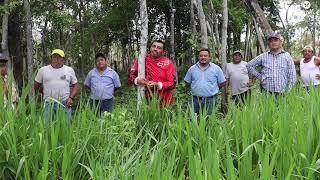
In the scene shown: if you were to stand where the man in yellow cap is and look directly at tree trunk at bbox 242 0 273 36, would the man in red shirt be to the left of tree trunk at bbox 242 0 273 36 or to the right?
right

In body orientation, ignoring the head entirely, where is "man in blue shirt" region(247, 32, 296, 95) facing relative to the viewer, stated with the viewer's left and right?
facing the viewer

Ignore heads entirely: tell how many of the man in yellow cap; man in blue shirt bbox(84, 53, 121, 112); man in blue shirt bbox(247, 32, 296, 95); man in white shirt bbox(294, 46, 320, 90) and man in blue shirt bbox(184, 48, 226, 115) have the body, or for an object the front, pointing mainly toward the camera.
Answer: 5

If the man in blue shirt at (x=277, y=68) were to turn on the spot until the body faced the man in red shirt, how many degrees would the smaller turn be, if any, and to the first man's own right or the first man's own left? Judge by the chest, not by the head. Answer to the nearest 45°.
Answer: approximately 90° to the first man's own right

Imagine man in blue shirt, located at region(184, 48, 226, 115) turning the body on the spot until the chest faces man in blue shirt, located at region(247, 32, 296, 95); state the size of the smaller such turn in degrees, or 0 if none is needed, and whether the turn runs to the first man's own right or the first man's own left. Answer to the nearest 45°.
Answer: approximately 90° to the first man's own left

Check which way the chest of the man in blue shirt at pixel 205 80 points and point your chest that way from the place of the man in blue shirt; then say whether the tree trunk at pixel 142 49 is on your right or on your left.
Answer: on your right

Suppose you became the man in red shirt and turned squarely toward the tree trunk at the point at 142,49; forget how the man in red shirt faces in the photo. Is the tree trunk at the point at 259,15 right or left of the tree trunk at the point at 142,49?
right

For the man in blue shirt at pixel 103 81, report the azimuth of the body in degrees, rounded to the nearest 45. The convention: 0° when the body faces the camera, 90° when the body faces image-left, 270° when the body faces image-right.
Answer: approximately 0°

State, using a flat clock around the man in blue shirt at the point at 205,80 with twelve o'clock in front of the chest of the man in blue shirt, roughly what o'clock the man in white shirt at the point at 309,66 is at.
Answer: The man in white shirt is roughly at 8 o'clock from the man in blue shirt.

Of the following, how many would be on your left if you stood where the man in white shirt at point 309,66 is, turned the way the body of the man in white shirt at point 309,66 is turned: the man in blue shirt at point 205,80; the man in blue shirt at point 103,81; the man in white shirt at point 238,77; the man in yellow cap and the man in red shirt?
0

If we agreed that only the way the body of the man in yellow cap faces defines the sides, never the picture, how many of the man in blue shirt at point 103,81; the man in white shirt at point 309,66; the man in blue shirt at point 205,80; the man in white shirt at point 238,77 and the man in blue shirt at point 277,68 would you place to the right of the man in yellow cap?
0

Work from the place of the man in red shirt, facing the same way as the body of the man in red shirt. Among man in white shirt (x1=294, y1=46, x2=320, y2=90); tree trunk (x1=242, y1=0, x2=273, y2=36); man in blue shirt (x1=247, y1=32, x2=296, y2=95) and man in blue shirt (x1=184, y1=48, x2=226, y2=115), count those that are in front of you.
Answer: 0

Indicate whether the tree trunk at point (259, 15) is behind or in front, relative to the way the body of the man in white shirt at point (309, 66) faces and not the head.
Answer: behind

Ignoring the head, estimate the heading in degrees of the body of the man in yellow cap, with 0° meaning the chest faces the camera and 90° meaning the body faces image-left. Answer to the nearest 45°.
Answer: approximately 0°

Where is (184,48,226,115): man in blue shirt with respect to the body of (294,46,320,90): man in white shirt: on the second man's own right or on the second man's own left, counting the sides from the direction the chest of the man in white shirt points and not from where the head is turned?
on the second man's own right

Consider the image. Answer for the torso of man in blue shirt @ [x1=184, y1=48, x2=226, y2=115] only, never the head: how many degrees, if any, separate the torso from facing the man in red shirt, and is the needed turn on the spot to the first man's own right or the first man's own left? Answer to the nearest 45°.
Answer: approximately 45° to the first man's own right

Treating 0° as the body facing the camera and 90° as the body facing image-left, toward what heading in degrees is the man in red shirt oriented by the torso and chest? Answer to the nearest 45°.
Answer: approximately 45°

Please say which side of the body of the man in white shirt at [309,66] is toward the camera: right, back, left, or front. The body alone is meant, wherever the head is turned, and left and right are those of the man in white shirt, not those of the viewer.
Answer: front

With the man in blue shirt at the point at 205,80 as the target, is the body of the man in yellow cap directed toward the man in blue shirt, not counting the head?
no

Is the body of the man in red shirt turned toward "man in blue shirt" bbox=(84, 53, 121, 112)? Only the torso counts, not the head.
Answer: no
